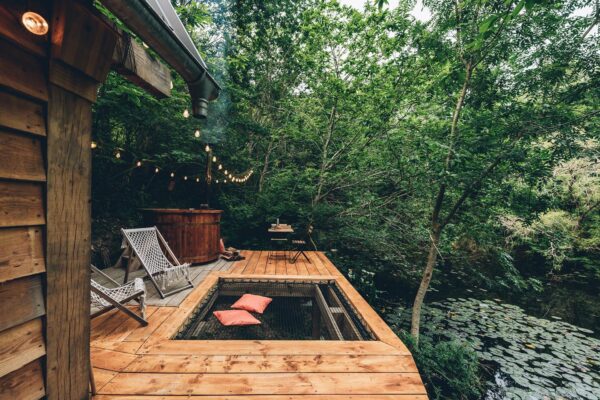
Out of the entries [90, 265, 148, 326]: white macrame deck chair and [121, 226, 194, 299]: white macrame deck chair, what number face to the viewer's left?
0

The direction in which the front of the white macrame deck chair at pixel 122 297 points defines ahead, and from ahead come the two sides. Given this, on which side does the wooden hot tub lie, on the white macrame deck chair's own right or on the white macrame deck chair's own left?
on the white macrame deck chair's own left

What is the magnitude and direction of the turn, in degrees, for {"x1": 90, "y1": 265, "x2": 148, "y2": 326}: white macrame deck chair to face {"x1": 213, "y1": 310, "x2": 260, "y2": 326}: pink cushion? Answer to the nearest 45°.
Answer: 0° — it already faces it

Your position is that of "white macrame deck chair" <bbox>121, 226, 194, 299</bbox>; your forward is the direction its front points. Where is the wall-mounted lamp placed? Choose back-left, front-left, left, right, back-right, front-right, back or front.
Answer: front-right

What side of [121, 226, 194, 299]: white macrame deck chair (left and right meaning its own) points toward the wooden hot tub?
left

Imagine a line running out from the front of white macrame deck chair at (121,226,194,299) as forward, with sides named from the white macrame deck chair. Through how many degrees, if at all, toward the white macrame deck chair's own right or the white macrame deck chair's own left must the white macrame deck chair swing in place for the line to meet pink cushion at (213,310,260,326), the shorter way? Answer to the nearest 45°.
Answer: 0° — it already faces it

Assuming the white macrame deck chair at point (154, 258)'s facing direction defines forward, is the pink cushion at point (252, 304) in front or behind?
in front

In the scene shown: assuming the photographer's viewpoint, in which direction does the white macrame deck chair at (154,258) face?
facing the viewer and to the right of the viewer

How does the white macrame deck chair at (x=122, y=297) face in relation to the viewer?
to the viewer's right

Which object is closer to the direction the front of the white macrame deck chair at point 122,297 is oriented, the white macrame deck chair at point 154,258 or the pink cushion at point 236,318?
the pink cushion
